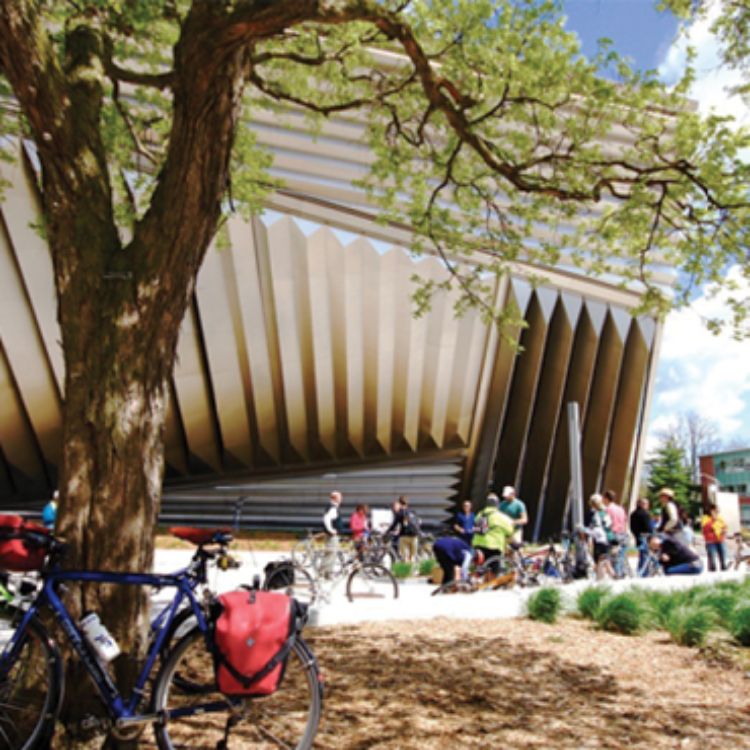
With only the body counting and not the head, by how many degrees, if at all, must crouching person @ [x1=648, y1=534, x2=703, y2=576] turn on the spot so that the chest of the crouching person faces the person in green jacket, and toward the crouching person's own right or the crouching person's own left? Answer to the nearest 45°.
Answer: approximately 45° to the crouching person's own left

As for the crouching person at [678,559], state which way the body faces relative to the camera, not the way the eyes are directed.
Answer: to the viewer's left

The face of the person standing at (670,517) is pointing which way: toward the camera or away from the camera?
toward the camera

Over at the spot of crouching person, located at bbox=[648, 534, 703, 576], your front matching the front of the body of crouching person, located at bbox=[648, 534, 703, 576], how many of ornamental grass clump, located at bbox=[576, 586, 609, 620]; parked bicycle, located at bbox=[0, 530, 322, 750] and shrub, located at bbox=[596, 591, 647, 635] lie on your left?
3

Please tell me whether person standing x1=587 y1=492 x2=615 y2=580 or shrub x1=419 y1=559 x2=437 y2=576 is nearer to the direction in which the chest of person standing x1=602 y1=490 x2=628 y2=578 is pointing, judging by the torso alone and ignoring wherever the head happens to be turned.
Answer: the shrub

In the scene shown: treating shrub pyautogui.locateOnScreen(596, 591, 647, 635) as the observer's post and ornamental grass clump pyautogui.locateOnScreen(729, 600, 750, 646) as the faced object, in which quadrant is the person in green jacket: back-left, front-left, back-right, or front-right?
back-left

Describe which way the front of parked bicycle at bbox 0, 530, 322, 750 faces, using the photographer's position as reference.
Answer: facing to the left of the viewer
